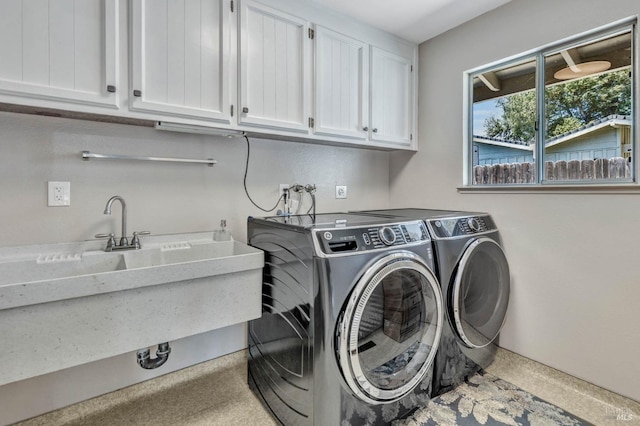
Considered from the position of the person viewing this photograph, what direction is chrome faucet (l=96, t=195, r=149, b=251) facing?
facing the viewer and to the left of the viewer

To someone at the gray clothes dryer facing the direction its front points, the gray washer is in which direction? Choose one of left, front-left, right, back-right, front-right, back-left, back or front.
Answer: right

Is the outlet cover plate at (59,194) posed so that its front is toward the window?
no

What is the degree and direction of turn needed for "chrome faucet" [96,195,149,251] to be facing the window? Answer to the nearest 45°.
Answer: approximately 90° to its left

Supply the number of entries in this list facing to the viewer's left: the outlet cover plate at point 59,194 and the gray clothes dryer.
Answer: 0

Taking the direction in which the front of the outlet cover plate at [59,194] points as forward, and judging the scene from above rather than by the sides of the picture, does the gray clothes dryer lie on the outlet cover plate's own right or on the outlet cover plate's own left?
on the outlet cover plate's own left

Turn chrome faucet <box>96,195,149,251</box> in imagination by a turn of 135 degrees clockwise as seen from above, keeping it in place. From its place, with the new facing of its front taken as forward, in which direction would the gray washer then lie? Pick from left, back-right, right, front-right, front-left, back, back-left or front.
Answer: back-right

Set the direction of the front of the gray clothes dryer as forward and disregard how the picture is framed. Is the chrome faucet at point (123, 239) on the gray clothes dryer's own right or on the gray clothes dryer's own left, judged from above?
on the gray clothes dryer's own right

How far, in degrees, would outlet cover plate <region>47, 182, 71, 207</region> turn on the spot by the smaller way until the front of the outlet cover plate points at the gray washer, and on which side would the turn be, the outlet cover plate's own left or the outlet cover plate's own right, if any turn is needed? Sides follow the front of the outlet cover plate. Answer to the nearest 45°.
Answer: approximately 45° to the outlet cover plate's own left

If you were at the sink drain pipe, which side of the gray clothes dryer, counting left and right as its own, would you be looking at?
right

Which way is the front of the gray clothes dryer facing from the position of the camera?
facing the viewer and to the right of the viewer

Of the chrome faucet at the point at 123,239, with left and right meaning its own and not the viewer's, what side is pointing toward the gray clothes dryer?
left

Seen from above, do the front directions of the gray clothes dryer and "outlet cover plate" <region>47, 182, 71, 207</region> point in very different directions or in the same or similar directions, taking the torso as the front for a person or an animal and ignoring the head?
same or similar directions

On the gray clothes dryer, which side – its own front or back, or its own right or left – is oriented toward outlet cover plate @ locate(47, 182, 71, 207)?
right

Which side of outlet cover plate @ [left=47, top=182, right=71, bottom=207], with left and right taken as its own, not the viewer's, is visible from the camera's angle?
front
